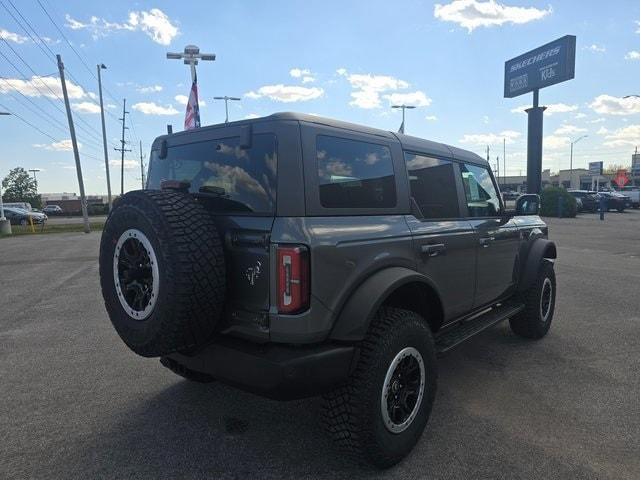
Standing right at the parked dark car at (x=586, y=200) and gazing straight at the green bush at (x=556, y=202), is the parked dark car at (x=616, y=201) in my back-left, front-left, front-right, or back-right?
back-left

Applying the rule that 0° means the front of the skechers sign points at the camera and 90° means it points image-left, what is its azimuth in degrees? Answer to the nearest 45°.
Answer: approximately 45°

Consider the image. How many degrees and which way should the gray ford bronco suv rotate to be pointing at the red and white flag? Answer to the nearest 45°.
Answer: approximately 45° to its left

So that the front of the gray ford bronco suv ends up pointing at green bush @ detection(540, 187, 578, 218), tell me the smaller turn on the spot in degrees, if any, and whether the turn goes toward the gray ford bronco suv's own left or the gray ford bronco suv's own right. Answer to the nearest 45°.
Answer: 0° — it already faces it

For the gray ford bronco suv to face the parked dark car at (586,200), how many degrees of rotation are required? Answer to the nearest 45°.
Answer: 0° — it already faces it

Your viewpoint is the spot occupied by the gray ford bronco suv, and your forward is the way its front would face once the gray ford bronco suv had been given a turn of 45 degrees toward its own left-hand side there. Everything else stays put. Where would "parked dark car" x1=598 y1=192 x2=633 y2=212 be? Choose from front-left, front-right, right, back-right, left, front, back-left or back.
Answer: front-right

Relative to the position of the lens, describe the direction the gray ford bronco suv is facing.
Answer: facing away from the viewer and to the right of the viewer

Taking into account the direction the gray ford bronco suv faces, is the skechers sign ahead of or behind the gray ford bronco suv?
ahead

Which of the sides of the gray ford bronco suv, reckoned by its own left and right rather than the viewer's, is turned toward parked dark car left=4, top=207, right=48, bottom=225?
left

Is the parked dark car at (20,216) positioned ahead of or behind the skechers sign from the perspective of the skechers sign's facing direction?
ahead

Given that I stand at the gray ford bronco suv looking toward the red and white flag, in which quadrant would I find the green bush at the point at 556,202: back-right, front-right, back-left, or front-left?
front-right
